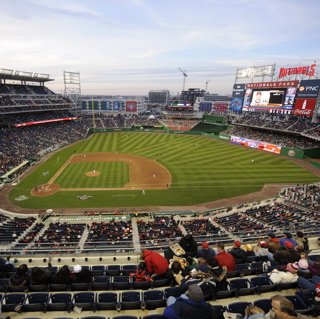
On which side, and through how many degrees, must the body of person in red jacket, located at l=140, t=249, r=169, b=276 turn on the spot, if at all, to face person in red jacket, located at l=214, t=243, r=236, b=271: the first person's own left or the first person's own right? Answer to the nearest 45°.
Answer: approximately 135° to the first person's own right

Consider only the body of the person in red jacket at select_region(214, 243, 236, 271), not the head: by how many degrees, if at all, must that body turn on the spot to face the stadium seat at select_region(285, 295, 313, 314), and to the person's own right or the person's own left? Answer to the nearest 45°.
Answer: approximately 180°

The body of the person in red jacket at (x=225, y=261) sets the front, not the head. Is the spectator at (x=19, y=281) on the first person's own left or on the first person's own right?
on the first person's own left

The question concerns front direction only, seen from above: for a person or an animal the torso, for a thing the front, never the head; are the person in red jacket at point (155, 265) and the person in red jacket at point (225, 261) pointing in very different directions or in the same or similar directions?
same or similar directions

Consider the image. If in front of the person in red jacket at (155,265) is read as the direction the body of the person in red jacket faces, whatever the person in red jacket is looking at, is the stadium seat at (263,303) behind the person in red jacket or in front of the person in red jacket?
behind

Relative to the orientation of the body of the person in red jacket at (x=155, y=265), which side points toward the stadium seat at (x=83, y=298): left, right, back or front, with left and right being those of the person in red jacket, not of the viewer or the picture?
left

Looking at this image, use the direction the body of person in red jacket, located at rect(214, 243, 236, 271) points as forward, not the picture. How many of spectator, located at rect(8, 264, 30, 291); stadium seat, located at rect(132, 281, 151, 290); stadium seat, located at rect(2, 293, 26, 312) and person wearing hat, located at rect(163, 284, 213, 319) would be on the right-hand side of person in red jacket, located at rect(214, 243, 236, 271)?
0

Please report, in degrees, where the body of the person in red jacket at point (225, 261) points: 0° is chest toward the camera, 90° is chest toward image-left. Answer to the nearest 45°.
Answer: approximately 135°

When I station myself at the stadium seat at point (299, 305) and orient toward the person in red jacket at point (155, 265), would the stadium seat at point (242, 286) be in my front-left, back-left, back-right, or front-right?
front-right

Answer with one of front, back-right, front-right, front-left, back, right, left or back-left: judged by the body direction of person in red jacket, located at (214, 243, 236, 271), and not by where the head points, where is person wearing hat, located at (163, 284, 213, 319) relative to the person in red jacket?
back-left

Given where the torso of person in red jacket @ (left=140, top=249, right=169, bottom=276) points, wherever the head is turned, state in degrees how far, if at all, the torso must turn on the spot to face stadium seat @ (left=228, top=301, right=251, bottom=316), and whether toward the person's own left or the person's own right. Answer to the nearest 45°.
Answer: approximately 180°

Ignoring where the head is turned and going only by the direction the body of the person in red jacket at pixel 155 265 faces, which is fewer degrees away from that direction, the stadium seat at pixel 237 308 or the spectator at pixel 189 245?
the spectator

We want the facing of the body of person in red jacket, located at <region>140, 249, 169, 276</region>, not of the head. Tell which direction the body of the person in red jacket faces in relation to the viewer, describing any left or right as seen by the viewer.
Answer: facing away from the viewer and to the left of the viewer

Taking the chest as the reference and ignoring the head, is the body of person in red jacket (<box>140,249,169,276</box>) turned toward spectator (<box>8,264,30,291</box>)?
no

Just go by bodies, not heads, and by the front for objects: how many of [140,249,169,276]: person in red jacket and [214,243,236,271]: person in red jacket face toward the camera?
0

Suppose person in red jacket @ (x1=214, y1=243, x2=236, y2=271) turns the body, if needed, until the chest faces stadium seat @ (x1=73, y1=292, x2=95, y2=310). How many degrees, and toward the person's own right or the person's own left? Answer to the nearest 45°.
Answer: approximately 90° to the person's own left

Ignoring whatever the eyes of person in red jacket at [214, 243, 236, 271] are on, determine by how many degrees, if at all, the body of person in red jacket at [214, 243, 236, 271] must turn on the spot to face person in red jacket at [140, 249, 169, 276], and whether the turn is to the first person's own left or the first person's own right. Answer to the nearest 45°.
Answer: approximately 90° to the first person's own left

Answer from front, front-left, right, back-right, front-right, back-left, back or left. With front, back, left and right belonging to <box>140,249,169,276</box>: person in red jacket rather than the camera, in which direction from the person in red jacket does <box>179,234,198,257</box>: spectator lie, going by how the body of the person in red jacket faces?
right
